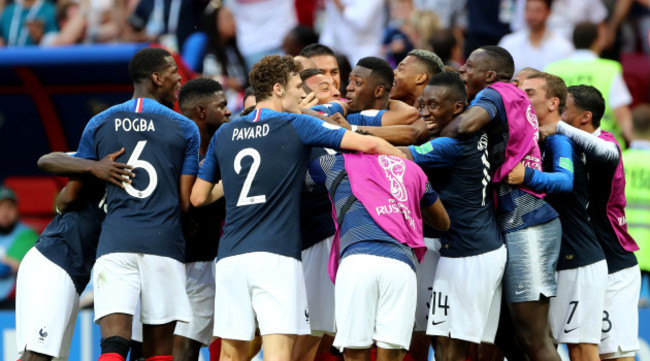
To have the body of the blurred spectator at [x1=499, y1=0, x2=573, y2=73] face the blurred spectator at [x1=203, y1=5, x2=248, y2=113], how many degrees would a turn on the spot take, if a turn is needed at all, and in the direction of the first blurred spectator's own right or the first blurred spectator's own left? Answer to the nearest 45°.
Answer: approximately 90° to the first blurred spectator's own right

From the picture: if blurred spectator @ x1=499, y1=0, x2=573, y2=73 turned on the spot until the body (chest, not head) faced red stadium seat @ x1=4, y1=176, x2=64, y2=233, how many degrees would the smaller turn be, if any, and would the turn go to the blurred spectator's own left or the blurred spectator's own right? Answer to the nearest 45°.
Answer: approximately 90° to the blurred spectator's own right

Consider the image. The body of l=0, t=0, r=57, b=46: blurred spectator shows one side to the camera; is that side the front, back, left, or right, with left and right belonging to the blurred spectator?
front

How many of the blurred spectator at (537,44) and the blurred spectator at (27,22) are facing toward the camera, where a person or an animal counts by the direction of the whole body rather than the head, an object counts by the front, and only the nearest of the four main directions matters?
2

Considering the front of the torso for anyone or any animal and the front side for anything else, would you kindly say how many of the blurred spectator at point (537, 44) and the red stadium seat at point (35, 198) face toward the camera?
2

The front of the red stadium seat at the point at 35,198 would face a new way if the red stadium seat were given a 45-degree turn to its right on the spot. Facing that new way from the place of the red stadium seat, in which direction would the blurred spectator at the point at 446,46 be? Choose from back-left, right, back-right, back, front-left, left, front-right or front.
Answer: back

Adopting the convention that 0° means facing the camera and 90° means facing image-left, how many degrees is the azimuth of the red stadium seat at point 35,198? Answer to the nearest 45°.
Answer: approximately 0°

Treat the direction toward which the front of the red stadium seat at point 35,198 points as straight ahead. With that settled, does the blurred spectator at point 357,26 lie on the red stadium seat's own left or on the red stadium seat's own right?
on the red stadium seat's own left

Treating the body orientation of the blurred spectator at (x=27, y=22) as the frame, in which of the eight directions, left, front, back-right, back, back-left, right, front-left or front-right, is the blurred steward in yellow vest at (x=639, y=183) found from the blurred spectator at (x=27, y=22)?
front-left

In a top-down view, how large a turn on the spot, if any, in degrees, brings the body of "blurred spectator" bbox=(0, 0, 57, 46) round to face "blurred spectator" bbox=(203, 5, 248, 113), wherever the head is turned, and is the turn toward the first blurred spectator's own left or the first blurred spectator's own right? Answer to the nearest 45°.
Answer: approximately 45° to the first blurred spectator's own left
